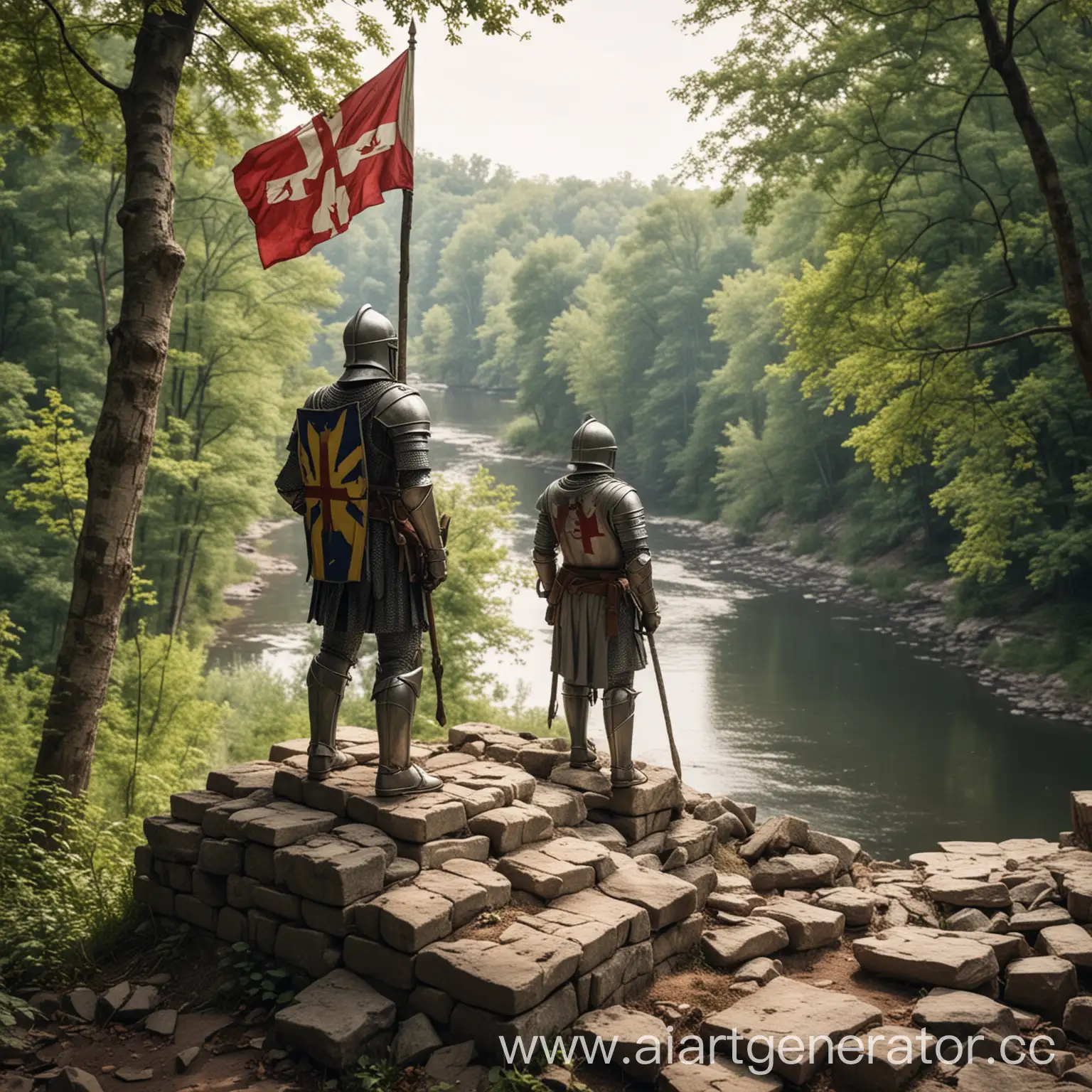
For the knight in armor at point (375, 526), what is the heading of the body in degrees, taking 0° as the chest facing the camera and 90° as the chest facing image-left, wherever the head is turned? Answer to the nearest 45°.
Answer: approximately 225°

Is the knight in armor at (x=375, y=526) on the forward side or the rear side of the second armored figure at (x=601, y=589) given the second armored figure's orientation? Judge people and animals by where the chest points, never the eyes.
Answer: on the rear side

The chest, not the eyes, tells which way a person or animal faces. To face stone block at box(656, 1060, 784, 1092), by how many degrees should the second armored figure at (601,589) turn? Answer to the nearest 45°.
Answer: approximately 135° to its right

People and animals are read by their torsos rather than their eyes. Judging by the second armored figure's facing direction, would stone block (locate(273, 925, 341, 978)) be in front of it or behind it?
behind

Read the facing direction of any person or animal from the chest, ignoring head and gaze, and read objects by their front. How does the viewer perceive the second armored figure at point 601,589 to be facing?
facing away from the viewer and to the right of the viewer

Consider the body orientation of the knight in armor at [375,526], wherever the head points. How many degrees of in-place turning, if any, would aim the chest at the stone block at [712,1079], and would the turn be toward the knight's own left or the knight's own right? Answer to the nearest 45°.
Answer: approximately 90° to the knight's own right

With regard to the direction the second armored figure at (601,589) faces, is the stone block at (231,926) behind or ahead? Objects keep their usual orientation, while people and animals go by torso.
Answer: behind

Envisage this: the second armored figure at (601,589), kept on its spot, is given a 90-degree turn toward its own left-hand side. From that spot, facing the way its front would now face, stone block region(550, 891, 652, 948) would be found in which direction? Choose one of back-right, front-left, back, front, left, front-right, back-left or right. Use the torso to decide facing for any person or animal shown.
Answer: back-left
